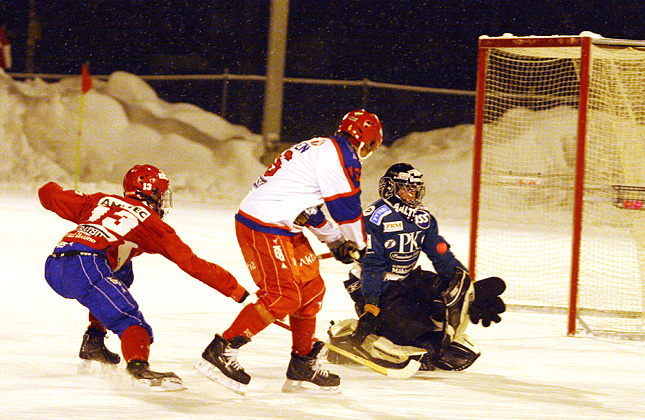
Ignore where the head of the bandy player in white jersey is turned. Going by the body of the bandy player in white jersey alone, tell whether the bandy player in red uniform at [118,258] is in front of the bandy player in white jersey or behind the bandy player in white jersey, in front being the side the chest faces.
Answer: behind

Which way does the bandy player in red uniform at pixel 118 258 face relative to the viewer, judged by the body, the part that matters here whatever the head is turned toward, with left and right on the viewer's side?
facing away from the viewer and to the right of the viewer

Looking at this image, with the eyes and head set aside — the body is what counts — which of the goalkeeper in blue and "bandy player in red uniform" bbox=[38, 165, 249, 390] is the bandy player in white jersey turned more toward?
the goalkeeper in blue

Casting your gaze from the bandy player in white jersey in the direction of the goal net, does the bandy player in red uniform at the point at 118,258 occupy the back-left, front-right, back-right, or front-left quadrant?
back-left

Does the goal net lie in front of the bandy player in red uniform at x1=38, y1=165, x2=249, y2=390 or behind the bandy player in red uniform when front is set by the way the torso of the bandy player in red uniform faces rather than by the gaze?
in front

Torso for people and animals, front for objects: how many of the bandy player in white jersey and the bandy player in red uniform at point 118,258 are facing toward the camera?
0

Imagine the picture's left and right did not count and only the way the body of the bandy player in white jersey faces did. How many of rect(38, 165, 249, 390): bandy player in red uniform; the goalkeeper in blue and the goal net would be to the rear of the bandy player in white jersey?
1

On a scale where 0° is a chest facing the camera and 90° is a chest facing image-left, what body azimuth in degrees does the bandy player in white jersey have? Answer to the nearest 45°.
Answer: approximately 270°

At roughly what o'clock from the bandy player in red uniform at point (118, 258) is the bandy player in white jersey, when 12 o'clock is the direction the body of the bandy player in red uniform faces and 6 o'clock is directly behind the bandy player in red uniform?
The bandy player in white jersey is roughly at 2 o'clock from the bandy player in red uniform.

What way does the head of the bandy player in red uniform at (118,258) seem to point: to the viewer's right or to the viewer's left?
to the viewer's right

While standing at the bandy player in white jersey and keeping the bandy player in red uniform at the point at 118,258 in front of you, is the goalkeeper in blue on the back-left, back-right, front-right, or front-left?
back-right
